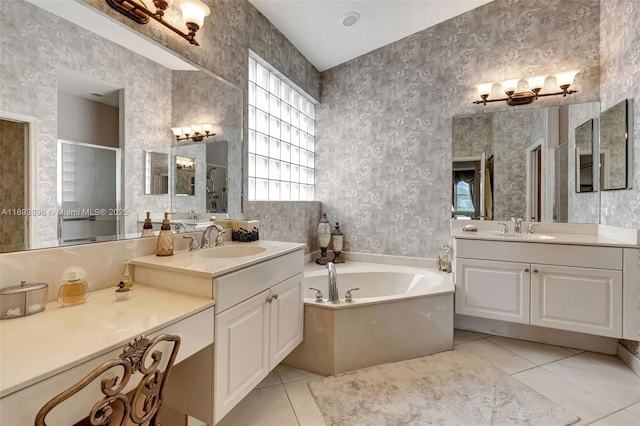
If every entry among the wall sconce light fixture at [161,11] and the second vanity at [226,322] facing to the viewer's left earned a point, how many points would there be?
0

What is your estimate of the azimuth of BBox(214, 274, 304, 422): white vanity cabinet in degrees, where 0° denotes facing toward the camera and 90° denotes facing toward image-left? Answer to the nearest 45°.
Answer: approximately 315°

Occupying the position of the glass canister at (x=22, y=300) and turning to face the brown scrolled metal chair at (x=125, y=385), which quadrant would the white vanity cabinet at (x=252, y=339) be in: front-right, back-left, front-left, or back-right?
front-left

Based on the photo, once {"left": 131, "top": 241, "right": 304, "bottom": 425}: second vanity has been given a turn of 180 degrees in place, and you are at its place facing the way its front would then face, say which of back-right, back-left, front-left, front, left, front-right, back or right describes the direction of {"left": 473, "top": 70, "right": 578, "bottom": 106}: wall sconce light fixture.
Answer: back-right

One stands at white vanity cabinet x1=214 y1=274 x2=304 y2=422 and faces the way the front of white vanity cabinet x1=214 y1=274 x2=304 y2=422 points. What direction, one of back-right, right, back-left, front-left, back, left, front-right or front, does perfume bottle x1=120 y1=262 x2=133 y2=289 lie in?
back-right

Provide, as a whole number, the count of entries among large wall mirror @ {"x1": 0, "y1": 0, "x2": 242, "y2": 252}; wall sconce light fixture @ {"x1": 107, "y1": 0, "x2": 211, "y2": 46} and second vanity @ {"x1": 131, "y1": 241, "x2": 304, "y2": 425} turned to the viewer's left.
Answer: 0

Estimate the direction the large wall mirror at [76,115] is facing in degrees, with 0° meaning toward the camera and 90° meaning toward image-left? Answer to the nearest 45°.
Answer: approximately 315°

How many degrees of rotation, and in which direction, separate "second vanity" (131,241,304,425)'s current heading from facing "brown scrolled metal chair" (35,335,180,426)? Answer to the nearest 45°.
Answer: approximately 90° to its right

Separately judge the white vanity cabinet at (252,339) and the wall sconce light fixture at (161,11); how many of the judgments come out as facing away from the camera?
0

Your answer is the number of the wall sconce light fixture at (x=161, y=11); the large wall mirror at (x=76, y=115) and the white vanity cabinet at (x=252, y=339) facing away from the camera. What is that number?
0

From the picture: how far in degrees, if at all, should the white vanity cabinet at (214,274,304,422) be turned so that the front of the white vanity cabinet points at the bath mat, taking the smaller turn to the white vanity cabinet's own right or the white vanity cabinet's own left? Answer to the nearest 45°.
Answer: approximately 45° to the white vanity cabinet's own left

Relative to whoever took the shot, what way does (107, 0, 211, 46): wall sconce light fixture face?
facing the viewer and to the right of the viewer

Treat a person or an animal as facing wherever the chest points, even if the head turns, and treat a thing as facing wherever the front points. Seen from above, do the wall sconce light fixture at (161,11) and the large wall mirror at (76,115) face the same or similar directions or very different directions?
same or similar directions
